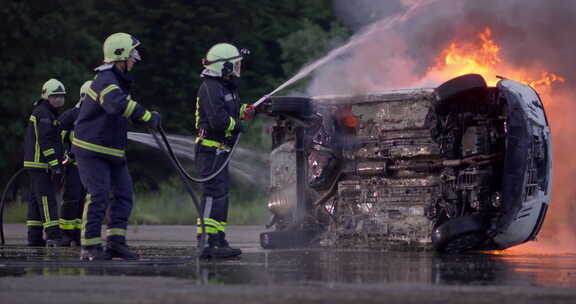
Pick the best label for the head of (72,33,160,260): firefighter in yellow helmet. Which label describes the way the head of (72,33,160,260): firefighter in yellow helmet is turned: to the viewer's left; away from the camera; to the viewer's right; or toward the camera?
to the viewer's right

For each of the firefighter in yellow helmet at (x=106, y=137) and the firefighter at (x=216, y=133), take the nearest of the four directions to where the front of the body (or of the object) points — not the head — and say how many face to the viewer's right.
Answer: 2

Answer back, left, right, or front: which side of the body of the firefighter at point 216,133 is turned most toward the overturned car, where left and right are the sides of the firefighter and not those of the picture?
front

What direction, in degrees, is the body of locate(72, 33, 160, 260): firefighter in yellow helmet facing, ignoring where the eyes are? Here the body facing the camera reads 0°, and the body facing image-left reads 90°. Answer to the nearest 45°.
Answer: approximately 270°

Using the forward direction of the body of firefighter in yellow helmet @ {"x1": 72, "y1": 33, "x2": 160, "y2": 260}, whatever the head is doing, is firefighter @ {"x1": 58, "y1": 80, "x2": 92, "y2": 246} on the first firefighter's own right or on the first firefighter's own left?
on the first firefighter's own left

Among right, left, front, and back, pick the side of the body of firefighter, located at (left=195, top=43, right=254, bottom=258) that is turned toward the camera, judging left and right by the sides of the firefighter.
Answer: right

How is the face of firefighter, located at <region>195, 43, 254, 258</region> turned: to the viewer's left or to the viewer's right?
to the viewer's right
